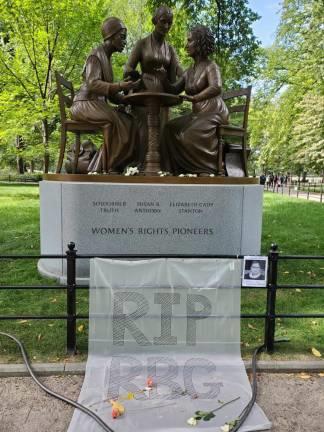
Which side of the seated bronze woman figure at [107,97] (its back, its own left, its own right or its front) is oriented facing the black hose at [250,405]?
right

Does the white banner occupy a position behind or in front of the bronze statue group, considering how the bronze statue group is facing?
in front

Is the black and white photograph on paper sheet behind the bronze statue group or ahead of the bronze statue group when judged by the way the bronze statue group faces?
ahead

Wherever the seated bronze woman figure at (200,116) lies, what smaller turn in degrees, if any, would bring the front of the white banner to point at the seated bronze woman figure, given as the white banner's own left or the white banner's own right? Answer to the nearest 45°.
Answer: approximately 180°

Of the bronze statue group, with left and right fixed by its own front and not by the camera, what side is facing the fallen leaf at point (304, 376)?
front

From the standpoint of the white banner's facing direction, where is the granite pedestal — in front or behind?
behind

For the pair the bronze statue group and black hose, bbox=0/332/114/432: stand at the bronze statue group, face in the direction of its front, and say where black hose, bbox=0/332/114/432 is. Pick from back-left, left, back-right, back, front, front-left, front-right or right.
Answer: front

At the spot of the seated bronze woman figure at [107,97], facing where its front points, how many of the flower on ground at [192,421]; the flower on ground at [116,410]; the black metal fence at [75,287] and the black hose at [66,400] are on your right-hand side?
4

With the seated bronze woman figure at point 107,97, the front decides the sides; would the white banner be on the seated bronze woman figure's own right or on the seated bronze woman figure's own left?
on the seated bronze woman figure's own right

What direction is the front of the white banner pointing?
toward the camera

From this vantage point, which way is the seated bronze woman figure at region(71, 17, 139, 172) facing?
to the viewer's right

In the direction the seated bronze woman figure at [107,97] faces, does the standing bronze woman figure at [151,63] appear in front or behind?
in front

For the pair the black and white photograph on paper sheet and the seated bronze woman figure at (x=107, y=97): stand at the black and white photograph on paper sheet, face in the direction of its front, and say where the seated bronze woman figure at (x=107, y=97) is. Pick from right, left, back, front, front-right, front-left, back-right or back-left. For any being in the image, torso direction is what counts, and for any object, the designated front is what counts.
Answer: back-right

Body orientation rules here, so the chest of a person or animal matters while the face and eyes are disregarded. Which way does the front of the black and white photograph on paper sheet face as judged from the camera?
facing the viewer

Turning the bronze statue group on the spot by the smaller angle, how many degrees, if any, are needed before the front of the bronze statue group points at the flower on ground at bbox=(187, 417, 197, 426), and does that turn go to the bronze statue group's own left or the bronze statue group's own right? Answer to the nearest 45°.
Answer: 0° — it already faces it

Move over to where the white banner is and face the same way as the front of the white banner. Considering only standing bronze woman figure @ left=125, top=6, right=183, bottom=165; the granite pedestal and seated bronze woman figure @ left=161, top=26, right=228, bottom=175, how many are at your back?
3

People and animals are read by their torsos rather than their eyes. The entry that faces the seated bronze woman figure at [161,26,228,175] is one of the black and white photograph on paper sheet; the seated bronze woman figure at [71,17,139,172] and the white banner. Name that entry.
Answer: the seated bronze woman figure at [71,17,139,172]

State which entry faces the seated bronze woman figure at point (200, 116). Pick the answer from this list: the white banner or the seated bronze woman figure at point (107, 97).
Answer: the seated bronze woman figure at point (107, 97)

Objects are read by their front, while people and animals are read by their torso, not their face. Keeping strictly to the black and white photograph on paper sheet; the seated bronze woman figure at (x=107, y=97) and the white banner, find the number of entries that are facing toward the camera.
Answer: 2

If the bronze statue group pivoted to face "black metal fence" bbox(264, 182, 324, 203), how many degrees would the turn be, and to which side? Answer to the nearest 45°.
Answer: approximately 135° to its left

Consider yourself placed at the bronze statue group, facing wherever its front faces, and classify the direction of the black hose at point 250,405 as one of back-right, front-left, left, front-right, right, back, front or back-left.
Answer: front

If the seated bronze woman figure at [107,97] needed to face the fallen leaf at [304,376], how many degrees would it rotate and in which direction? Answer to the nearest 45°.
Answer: approximately 45° to its right
